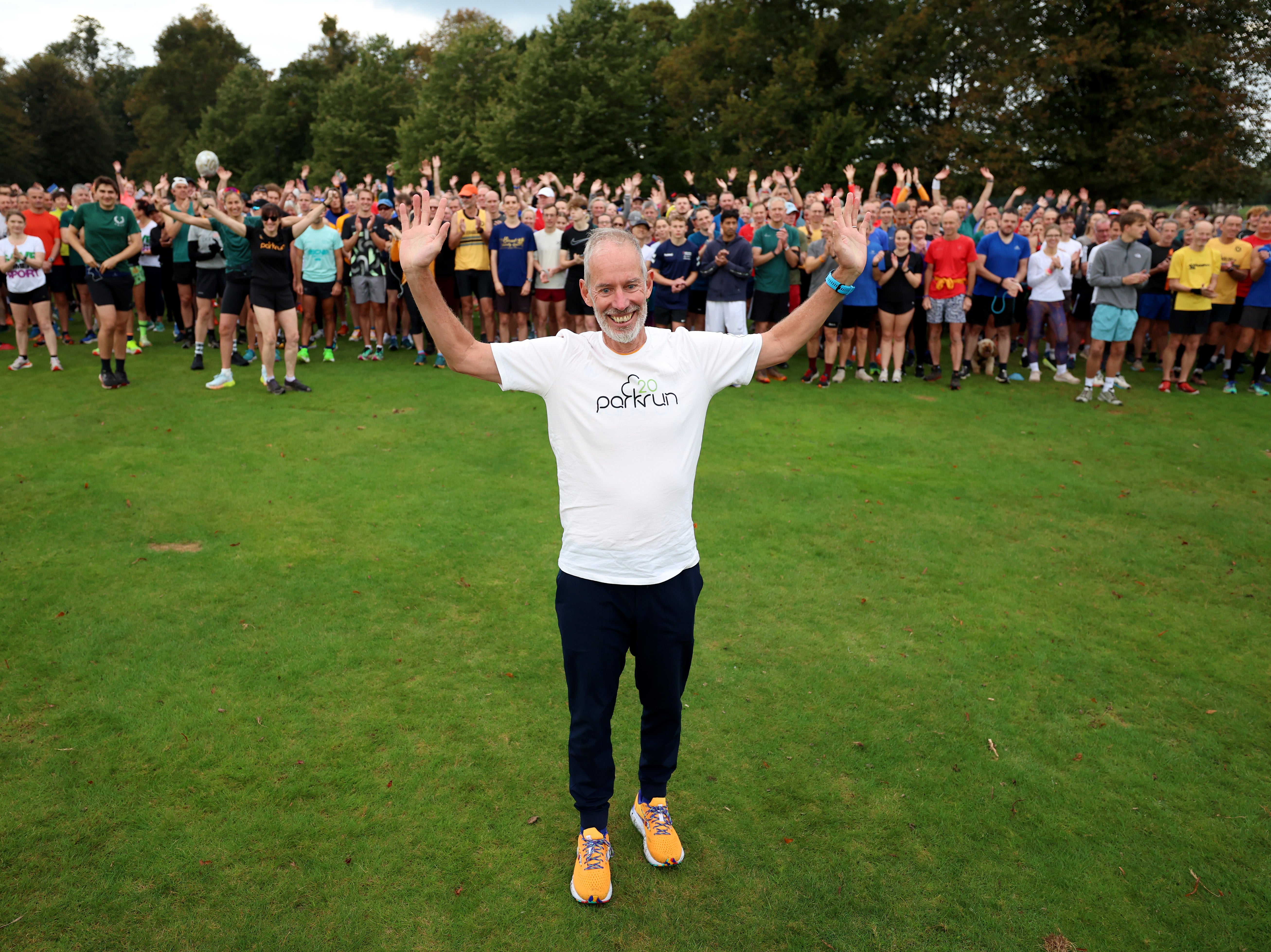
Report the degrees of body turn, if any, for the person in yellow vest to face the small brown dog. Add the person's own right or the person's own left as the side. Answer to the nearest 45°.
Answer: approximately 90° to the person's own left

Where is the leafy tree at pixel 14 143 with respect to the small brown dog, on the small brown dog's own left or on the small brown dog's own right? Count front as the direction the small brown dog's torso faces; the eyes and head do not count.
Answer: on the small brown dog's own right

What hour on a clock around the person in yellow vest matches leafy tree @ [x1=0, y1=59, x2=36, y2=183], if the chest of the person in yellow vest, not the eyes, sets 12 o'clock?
The leafy tree is roughly at 5 o'clock from the person in yellow vest.

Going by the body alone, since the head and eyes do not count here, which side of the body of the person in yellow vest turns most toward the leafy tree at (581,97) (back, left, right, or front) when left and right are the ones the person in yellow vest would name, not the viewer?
back

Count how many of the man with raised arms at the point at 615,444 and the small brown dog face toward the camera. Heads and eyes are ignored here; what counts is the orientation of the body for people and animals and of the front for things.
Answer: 2

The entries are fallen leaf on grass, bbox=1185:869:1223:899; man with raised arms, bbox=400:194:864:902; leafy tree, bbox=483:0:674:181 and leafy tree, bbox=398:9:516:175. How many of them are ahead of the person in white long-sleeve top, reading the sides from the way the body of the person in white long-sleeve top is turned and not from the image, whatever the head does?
2

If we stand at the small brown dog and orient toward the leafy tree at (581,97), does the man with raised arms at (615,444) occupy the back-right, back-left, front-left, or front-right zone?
back-left

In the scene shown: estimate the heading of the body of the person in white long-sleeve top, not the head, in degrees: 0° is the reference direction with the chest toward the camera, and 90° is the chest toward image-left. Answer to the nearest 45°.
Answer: approximately 0°

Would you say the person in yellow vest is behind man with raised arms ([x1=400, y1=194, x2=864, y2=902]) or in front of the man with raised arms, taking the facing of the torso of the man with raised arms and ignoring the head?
behind
